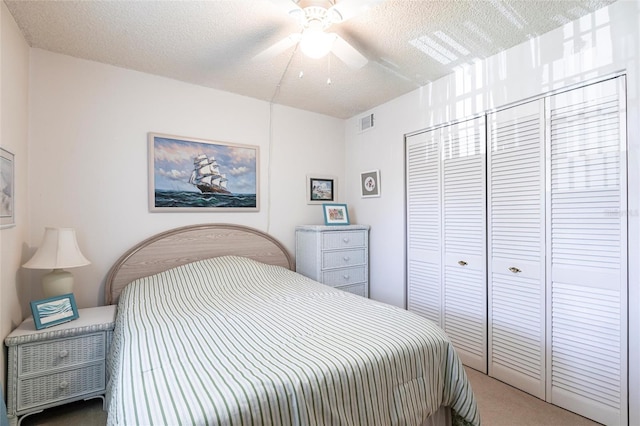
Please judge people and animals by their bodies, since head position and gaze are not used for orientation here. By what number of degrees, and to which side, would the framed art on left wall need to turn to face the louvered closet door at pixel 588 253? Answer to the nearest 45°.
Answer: approximately 45° to its right

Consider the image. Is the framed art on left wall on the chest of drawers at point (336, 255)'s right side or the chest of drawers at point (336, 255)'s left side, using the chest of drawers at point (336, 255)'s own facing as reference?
on its right

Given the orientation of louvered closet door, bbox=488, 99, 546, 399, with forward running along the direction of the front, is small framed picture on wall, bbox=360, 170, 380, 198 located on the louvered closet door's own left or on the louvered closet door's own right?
on the louvered closet door's own right

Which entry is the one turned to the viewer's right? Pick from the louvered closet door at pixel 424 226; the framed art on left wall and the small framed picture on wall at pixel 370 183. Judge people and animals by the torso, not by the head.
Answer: the framed art on left wall

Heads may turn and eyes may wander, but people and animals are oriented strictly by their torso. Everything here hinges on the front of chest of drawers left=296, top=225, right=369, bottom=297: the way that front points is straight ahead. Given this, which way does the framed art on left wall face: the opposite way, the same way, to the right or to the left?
to the left

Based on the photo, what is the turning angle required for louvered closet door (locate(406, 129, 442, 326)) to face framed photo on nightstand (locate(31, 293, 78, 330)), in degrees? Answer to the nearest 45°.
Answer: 0° — it already faces it

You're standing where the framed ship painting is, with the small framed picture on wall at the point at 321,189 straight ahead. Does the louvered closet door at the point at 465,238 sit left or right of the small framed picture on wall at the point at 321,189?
right

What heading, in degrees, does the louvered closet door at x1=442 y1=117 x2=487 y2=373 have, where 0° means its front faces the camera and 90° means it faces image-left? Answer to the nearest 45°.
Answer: approximately 45°

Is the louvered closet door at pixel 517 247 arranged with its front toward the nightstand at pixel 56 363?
yes
